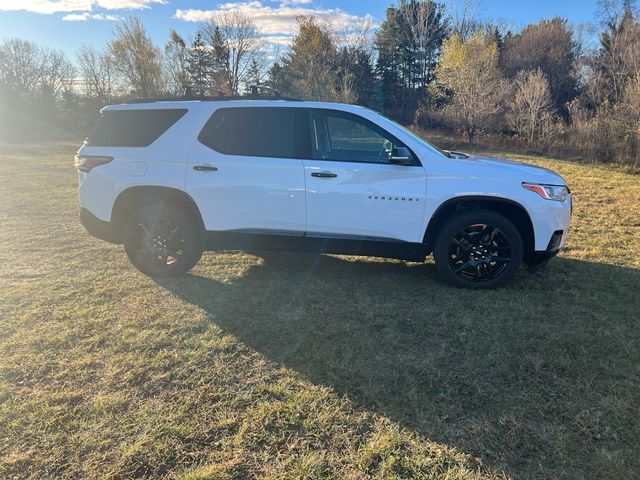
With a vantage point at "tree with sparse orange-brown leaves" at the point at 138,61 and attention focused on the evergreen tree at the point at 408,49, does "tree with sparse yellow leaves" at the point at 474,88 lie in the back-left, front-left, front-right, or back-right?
front-right

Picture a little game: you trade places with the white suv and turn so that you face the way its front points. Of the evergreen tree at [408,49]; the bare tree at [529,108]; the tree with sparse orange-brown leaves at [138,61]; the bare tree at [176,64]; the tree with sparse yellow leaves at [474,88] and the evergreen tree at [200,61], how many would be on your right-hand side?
0

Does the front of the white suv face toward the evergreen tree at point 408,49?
no

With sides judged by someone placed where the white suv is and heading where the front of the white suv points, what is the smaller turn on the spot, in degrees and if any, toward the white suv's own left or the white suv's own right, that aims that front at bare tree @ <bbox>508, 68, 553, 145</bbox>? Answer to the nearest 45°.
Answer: approximately 45° to the white suv's own left

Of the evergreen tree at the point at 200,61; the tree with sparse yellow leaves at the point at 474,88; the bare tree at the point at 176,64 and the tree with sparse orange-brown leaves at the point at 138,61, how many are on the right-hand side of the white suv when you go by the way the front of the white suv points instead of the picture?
0

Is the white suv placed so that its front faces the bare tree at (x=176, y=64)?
no

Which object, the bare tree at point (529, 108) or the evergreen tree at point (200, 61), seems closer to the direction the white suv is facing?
the bare tree

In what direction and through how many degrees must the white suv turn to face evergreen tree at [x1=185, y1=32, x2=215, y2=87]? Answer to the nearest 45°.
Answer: approximately 90° to its left

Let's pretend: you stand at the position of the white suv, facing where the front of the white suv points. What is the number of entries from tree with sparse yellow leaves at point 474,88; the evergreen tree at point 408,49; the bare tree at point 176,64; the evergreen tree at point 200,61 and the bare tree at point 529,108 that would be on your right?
0

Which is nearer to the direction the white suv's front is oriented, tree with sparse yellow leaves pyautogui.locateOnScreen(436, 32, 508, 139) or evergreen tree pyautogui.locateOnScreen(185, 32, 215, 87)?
the tree with sparse yellow leaves

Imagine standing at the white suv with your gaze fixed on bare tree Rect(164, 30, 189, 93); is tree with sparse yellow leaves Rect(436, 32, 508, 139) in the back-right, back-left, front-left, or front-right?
front-right

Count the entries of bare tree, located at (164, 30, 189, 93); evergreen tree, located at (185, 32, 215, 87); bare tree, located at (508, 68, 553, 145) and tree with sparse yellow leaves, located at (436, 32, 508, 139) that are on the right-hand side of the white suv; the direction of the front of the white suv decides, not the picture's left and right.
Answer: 0

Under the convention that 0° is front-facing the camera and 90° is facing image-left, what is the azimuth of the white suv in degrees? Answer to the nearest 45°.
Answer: approximately 270°

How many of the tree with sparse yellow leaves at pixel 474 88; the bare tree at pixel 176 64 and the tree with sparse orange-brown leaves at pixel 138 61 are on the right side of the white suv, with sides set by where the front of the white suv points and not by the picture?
0

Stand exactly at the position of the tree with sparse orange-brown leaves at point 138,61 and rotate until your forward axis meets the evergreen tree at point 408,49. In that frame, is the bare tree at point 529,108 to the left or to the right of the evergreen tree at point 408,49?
right

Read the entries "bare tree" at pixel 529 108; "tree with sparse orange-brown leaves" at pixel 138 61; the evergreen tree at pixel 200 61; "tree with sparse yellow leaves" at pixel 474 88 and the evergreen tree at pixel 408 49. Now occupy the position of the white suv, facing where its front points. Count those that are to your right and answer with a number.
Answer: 0

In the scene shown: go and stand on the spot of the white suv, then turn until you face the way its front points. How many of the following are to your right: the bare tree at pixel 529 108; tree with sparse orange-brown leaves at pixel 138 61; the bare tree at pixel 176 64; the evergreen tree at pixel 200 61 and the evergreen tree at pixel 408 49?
0

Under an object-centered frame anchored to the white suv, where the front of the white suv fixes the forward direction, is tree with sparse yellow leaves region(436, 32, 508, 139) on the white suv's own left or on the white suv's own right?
on the white suv's own left

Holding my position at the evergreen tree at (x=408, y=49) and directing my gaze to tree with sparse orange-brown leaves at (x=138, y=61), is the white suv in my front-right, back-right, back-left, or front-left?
front-left

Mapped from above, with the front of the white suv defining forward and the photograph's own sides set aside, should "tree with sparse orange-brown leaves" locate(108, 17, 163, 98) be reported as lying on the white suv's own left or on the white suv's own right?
on the white suv's own left
